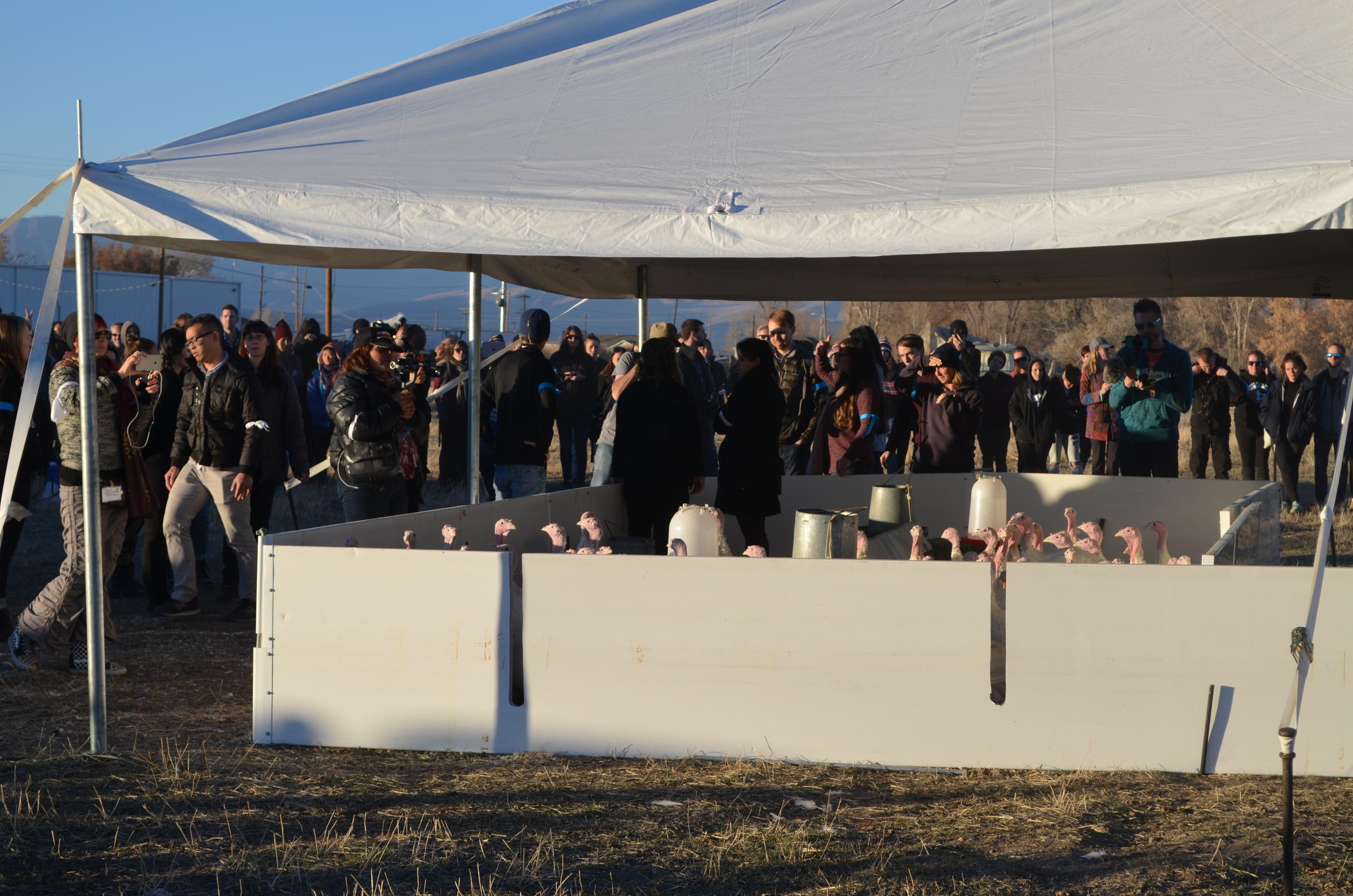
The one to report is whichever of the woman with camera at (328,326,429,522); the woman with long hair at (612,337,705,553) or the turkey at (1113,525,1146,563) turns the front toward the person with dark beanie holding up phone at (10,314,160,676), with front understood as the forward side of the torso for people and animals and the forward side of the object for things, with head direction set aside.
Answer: the turkey

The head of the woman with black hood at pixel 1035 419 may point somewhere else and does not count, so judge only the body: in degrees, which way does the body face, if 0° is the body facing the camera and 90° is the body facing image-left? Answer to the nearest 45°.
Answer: approximately 0°

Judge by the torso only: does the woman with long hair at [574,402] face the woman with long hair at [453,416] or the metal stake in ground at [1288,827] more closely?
the metal stake in ground

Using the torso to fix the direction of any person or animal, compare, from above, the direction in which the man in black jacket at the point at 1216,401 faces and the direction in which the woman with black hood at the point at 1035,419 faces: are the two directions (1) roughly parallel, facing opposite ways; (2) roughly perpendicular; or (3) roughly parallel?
roughly parallel

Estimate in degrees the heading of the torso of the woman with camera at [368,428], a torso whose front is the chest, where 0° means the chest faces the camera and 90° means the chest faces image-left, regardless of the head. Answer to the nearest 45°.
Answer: approximately 315°

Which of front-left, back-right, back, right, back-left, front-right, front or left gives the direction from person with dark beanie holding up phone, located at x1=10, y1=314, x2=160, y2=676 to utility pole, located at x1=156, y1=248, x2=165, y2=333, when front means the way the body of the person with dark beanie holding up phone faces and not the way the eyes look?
left

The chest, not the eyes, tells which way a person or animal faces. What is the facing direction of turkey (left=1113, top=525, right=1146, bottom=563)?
to the viewer's left

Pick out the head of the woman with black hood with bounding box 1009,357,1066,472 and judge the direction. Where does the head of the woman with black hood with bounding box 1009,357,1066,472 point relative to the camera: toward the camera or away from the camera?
toward the camera

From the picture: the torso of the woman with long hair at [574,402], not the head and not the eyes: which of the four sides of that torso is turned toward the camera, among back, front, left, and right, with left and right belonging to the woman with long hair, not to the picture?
front

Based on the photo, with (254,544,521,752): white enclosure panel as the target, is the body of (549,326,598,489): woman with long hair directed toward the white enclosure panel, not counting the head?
yes

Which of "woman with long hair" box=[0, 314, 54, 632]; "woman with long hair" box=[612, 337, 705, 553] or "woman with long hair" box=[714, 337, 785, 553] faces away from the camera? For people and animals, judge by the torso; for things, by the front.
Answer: "woman with long hair" box=[612, 337, 705, 553]

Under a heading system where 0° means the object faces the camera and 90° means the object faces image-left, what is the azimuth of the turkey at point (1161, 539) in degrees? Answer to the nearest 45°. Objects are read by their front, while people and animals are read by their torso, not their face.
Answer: approximately 90°

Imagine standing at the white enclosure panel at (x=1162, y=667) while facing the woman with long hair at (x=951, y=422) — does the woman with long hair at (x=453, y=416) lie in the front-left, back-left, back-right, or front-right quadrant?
front-left

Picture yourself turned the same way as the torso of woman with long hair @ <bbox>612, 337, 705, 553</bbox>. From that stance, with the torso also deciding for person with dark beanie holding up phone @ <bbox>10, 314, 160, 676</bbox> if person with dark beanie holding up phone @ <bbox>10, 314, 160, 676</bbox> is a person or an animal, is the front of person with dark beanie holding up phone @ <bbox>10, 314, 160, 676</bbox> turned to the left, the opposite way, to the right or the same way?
to the right
